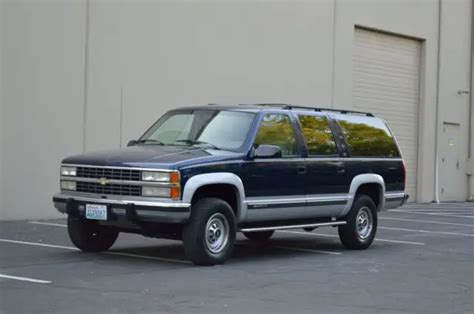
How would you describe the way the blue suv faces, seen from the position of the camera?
facing the viewer and to the left of the viewer
